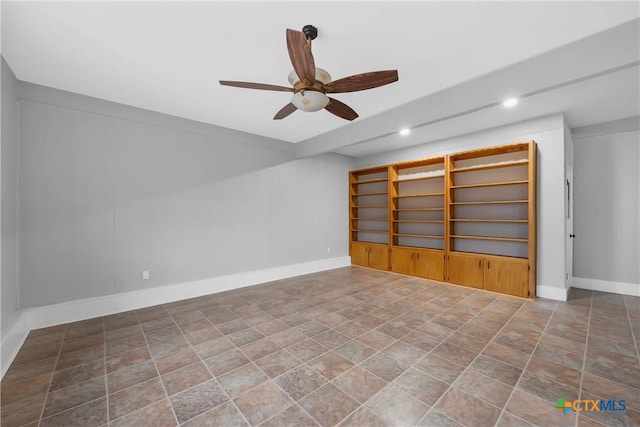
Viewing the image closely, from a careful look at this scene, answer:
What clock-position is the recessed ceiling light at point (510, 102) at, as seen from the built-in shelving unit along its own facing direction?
The recessed ceiling light is roughly at 10 o'clock from the built-in shelving unit.

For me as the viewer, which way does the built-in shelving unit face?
facing the viewer and to the left of the viewer

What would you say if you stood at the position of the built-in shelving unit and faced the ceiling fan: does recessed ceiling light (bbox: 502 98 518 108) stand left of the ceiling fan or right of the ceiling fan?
left

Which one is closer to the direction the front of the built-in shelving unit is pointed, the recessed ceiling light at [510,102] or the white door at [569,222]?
the recessed ceiling light

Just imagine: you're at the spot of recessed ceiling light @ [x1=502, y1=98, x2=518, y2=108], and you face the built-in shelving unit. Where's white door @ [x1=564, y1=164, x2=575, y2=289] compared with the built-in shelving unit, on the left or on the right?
right

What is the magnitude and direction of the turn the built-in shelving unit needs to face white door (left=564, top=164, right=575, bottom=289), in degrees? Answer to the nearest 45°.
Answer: approximately 135° to its left

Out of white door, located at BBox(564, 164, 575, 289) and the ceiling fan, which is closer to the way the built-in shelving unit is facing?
the ceiling fan

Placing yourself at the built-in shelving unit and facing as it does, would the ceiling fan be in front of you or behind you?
in front

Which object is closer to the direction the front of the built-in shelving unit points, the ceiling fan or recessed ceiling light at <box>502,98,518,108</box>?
the ceiling fan
